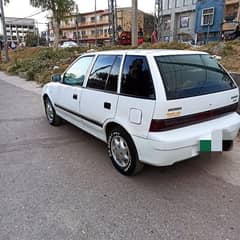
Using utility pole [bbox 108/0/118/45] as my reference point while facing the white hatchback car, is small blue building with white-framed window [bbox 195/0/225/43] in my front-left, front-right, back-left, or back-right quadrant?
back-left

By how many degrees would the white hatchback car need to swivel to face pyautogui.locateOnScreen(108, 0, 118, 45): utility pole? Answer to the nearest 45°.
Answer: approximately 45° to its right

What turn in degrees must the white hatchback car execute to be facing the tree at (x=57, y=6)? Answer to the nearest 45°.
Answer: approximately 45° to its right

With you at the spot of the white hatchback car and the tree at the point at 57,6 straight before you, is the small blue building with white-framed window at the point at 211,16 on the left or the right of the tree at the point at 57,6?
right

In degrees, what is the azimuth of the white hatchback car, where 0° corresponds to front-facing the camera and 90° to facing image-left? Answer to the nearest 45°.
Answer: approximately 135°

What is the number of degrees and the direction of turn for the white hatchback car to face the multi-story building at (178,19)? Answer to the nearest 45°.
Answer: approximately 45° to its right

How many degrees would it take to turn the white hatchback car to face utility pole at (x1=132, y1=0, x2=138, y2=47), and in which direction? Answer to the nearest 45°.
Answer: approximately 45° to its right

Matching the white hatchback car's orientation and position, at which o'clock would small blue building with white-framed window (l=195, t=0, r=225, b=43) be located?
The small blue building with white-framed window is roughly at 2 o'clock from the white hatchback car.
